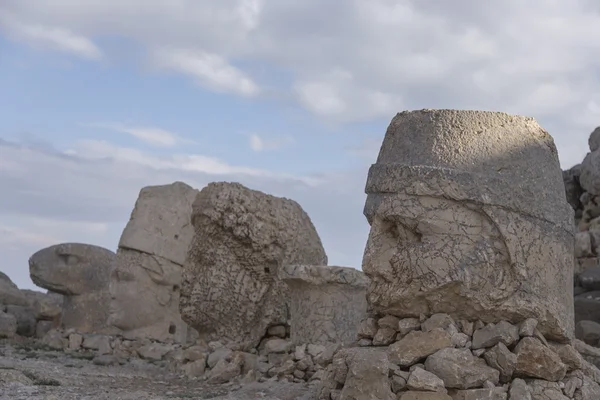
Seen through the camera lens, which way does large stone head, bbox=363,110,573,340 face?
facing to the left of the viewer

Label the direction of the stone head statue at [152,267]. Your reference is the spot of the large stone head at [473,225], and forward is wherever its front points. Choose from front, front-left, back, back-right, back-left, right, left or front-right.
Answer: front-right

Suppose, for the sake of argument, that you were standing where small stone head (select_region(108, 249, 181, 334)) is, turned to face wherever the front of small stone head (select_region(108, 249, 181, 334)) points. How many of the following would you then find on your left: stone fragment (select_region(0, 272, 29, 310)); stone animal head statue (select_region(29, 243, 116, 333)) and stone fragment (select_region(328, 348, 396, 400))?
1

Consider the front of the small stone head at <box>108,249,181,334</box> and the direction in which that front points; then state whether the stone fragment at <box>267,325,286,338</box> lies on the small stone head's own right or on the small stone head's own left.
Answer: on the small stone head's own left

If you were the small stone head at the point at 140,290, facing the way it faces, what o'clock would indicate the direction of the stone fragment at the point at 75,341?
The stone fragment is roughly at 1 o'clock from the small stone head.

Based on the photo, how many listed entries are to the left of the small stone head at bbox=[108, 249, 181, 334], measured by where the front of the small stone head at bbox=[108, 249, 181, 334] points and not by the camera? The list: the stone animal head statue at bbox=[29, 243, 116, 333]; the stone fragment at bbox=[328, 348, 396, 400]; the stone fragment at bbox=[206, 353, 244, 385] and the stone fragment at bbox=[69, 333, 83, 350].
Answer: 2

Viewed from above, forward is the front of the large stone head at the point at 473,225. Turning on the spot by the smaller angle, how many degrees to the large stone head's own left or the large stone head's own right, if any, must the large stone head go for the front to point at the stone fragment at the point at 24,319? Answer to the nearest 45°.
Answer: approximately 45° to the large stone head's own right

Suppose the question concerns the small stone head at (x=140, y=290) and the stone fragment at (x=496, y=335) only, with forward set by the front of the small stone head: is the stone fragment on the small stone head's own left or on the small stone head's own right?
on the small stone head's own left
